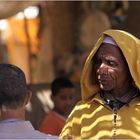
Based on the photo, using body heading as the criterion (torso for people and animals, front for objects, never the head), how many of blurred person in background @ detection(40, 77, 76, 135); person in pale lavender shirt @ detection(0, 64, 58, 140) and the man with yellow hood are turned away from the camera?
1

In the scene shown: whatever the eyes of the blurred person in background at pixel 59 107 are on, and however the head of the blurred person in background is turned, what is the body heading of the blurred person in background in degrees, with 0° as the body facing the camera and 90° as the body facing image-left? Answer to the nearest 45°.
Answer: approximately 315°

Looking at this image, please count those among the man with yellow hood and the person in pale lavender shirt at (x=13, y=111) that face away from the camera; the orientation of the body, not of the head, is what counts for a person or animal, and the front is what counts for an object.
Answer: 1

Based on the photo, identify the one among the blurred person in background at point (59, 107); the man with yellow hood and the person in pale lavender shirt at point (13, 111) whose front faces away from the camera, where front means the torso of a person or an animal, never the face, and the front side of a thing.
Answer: the person in pale lavender shirt at point (13, 111)

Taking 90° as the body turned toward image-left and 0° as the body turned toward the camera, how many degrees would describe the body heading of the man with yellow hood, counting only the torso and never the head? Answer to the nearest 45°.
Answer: approximately 45°

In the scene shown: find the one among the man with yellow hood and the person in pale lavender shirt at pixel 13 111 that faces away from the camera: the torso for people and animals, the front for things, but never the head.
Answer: the person in pale lavender shirt

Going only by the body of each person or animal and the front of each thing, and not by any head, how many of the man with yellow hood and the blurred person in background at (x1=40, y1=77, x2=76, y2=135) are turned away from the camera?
0

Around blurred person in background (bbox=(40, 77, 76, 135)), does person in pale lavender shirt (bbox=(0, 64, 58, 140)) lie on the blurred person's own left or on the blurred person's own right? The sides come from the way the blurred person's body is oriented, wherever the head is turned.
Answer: on the blurred person's own right

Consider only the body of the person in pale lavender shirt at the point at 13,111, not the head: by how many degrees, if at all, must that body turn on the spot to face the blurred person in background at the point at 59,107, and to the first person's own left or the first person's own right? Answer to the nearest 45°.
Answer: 0° — they already face them
